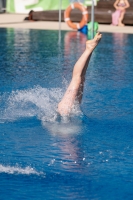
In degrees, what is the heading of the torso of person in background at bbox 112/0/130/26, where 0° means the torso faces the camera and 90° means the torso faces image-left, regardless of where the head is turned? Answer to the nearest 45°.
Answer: approximately 0°
